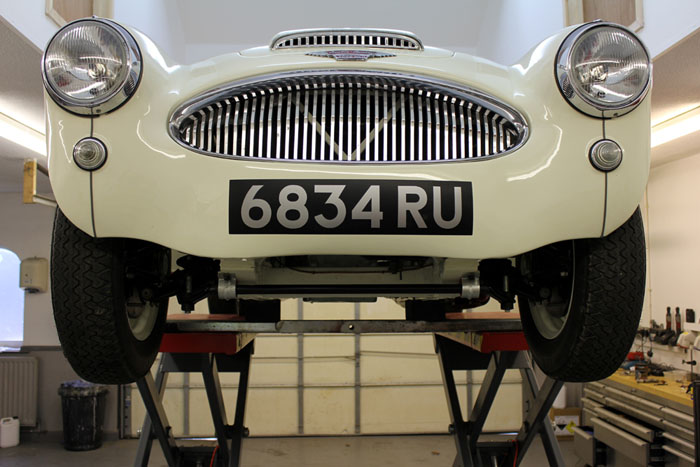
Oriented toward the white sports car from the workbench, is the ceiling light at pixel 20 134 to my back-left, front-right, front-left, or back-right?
front-right

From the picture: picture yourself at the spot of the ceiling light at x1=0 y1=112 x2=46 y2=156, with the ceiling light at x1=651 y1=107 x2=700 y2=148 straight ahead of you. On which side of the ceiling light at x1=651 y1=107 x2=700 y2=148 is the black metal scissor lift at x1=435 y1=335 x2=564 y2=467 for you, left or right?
right

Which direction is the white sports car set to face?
toward the camera

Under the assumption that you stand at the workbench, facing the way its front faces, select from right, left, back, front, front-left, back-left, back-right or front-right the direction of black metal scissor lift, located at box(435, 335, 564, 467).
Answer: front-left

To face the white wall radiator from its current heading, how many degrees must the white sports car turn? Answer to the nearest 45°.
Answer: approximately 135° to its right

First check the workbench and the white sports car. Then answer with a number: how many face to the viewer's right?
0

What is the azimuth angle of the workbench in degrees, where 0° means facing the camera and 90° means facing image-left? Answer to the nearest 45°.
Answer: approximately 45°

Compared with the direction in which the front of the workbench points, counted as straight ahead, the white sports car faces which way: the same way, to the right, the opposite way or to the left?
to the left

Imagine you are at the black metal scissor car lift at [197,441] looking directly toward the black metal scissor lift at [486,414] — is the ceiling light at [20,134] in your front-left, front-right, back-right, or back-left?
back-left
